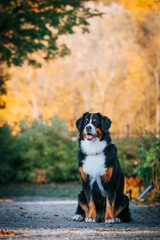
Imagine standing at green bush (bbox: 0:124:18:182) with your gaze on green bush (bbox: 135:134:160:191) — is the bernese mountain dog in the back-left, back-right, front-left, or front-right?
front-right

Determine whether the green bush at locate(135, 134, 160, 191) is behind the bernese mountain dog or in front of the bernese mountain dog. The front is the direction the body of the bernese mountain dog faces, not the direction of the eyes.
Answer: behind

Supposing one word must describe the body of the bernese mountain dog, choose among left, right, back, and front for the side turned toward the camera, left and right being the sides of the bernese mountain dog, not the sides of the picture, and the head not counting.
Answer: front

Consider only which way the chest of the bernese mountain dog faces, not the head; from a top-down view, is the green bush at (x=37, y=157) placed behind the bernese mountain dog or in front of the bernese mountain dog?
behind

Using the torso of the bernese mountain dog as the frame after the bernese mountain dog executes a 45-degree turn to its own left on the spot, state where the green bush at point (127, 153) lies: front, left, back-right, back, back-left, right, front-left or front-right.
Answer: back-left

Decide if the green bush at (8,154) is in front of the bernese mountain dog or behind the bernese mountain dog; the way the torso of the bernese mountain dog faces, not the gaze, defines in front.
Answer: behind
